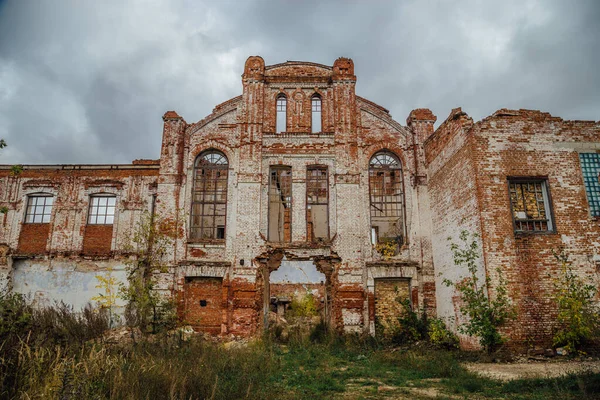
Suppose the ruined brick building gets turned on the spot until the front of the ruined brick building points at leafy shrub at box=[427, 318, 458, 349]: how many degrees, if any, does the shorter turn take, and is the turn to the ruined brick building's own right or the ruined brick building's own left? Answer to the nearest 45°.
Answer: approximately 90° to the ruined brick building's own left

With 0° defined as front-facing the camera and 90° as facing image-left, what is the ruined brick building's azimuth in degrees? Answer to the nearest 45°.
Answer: approximately 0°

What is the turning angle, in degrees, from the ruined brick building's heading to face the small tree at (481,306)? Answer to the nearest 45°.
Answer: approximately 45° to its left

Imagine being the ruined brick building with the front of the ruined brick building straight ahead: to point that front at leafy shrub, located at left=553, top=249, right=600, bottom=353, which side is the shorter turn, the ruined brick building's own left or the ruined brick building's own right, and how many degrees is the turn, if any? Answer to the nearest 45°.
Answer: approximately 45° to the ruined brick building's own left
